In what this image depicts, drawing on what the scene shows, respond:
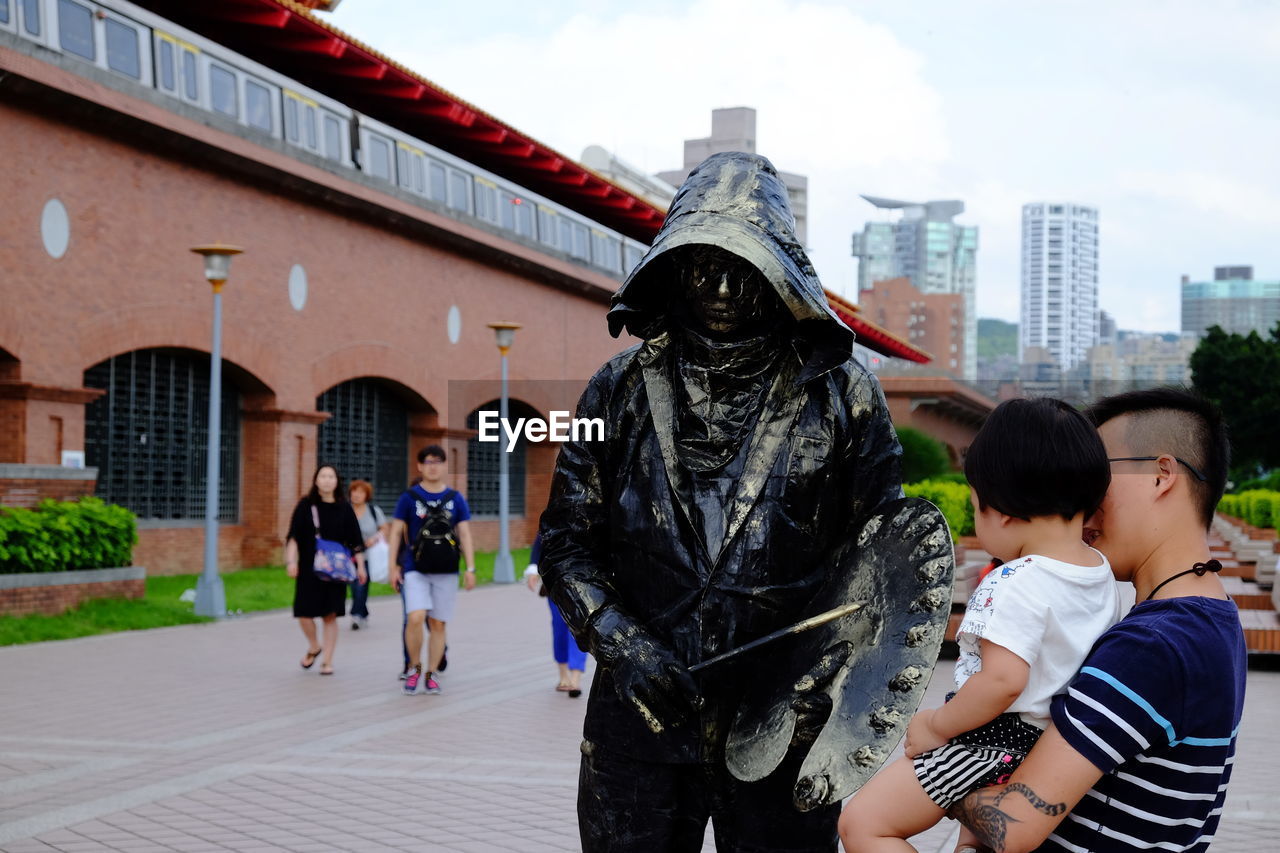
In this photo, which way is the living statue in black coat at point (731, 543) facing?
toward the camera

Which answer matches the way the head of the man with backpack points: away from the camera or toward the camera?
toward the camera

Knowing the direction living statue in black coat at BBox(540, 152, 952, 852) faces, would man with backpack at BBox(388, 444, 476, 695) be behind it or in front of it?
behind

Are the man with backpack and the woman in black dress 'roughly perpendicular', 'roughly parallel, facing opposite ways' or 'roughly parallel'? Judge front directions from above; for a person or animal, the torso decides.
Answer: roughly parallel

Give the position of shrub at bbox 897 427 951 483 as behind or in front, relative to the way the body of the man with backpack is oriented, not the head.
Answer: behind

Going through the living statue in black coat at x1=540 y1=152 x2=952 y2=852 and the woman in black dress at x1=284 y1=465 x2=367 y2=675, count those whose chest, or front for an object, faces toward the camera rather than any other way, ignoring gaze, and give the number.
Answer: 2

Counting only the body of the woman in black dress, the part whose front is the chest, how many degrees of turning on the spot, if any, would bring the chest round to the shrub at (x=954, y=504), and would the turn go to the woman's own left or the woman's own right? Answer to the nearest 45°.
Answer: approximately 135° to the woman's own left

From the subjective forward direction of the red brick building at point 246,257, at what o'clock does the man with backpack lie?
The man with backpack is roughly at 1 o'clock from the red brick building.

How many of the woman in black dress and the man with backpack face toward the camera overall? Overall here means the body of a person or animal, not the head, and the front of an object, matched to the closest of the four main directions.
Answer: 2

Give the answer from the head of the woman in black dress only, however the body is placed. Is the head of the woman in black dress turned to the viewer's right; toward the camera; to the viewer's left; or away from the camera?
toward the camera

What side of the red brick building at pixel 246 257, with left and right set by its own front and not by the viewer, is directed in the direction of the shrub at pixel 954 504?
front

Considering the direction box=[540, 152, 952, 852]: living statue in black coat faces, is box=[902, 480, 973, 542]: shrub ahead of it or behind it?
behind

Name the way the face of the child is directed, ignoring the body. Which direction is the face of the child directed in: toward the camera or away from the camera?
away from the camera

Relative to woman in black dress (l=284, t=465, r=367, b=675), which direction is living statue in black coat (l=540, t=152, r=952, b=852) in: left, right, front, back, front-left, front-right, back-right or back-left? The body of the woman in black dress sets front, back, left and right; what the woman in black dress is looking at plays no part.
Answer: front

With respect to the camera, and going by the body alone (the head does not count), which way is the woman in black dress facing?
toward the camera

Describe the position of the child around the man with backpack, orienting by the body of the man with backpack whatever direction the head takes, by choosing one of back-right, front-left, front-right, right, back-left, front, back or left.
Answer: front

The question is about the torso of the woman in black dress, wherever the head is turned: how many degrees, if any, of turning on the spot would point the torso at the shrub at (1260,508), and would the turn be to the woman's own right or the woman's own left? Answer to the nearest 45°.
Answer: approximately 135° to the woman's own left
